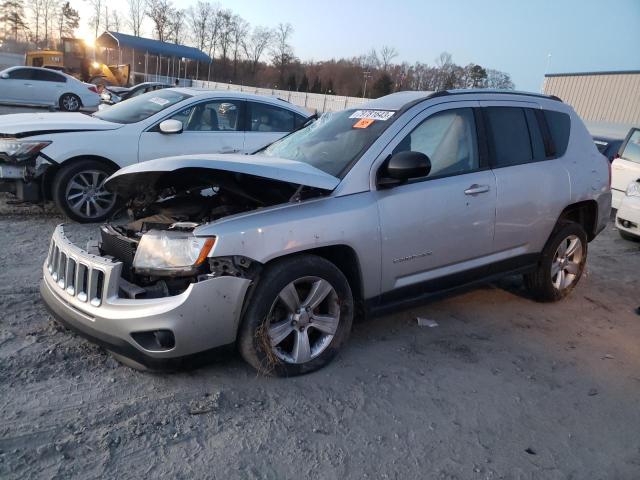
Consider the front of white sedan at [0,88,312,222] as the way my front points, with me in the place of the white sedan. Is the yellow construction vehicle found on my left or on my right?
on my right

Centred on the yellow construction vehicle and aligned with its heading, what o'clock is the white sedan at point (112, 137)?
The white sedan is roughly at 3 o'clock from the yellow construction vehicle.

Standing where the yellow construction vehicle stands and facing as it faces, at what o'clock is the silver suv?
The silver suv is roughly at 3 o'clock from the yellow construction vehicle.

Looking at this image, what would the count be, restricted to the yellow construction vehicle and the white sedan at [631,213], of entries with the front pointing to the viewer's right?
1

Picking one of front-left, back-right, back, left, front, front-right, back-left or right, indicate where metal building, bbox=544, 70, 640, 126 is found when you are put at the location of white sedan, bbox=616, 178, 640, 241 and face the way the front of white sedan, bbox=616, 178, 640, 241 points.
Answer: back-right

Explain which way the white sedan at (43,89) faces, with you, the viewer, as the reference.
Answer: facing to the left of the viewer

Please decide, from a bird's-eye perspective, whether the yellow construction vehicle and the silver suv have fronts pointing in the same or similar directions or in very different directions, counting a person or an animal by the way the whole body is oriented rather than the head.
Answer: very different directions

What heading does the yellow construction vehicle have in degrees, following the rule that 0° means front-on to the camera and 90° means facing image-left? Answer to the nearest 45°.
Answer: approximately 270°

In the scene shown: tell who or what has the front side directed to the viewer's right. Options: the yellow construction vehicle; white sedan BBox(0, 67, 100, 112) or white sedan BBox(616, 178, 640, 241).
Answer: the yellow construction vehicle

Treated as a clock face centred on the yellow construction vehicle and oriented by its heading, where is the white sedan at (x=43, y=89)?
The white sedan is roughly at 3 o'clock from the yellow construction vehicle.
